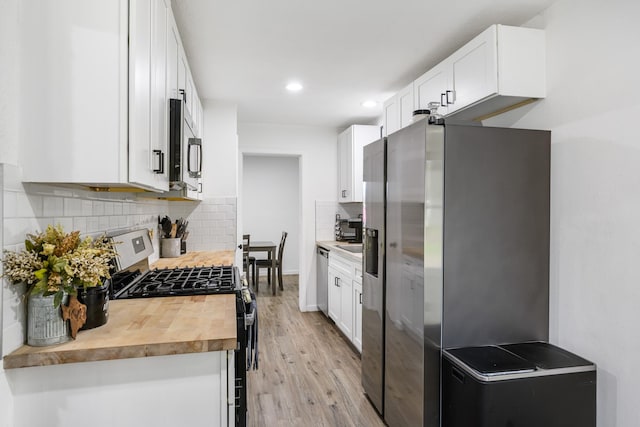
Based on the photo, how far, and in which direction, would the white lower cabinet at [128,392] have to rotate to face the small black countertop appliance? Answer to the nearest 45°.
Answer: approximately 45° to its left

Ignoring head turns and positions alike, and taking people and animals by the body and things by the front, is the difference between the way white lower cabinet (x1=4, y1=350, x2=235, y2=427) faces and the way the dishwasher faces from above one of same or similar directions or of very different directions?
very different directions

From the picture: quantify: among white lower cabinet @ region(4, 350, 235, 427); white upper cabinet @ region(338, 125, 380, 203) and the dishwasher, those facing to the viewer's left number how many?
2

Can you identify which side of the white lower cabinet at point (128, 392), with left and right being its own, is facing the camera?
right

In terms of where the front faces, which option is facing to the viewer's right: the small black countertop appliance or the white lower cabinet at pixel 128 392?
the white lower cabinet

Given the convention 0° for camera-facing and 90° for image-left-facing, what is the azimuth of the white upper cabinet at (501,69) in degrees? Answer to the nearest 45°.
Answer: approximately 45°

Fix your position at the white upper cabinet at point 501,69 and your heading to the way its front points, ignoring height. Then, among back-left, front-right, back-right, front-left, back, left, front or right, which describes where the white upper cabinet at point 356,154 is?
right

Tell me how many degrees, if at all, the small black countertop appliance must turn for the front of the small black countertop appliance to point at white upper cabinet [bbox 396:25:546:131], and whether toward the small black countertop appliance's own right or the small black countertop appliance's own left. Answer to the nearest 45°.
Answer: approximately 45° to the small black countertop appliance's own left

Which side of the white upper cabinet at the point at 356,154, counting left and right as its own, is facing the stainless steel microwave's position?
left

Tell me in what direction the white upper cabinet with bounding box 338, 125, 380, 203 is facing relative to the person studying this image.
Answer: facing to the left of the viewer
